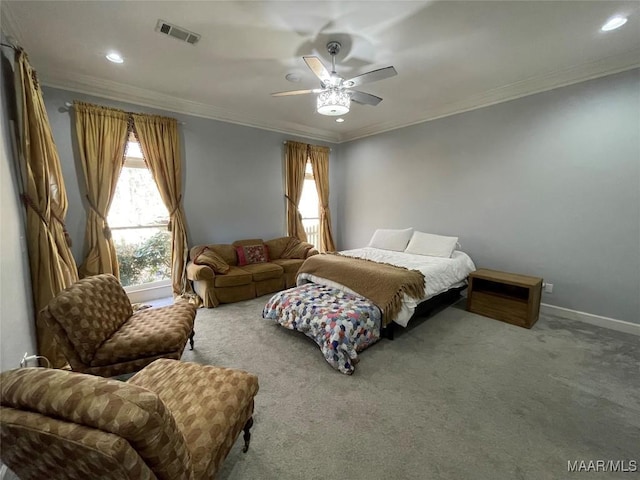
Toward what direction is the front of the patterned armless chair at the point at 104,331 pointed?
to the viewer's right

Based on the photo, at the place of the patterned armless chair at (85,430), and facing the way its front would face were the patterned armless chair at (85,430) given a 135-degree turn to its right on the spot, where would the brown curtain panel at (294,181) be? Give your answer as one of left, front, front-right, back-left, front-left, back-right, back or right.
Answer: back-left

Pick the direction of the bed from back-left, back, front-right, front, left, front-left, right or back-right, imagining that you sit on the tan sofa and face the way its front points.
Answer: front

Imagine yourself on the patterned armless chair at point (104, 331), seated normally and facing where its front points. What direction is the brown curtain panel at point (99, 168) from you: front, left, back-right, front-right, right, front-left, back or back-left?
left

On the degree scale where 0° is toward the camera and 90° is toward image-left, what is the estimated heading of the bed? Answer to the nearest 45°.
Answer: approximately 45°

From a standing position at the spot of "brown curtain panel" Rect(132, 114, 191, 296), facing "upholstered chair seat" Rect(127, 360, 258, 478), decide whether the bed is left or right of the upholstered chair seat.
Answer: left

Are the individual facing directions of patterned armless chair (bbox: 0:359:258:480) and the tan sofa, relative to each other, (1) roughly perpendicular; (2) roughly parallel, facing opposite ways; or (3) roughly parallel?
roughly perpendicular

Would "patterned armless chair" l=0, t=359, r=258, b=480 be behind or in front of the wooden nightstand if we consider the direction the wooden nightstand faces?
in front

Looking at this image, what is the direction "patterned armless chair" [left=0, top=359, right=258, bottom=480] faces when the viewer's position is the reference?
facing away from the viewer and to the right of the viewer

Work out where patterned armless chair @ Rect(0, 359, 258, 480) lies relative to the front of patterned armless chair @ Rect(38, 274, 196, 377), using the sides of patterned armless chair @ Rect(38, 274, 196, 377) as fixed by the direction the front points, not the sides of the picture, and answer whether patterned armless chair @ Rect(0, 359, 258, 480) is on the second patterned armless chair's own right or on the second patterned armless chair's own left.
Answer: on the second patterned armless chair's own right

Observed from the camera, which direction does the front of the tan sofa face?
facing the viewer and to the right of the viewer

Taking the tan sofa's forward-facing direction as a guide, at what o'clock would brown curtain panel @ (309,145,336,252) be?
The brown curtain panel is roughly at 9 o'clock from the tan sofa.
